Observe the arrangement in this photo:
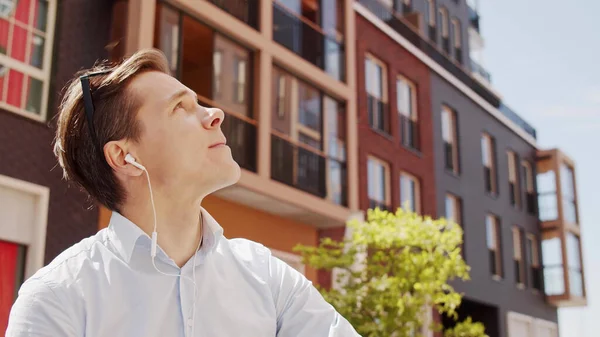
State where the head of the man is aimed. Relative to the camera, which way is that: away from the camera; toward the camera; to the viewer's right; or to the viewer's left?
to the viewer's right

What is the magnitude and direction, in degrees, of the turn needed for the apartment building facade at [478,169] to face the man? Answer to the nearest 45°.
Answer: approximately 45° to its right

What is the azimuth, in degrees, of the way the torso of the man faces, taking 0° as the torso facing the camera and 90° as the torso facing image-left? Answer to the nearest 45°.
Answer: approximately 315°

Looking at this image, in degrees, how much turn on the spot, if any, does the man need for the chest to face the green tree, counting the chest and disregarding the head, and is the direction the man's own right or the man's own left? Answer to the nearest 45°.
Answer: approximately 135° to the man's own left

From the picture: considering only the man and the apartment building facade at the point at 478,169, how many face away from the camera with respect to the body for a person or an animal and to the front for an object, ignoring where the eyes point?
0

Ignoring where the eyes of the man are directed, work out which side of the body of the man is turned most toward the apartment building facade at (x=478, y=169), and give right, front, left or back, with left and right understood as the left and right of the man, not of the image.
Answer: left
